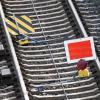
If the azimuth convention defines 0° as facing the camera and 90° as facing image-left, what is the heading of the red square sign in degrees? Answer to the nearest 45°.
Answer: approximately 0°

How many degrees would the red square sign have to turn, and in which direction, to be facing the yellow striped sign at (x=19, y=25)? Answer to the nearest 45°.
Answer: approximately 135° to its right
